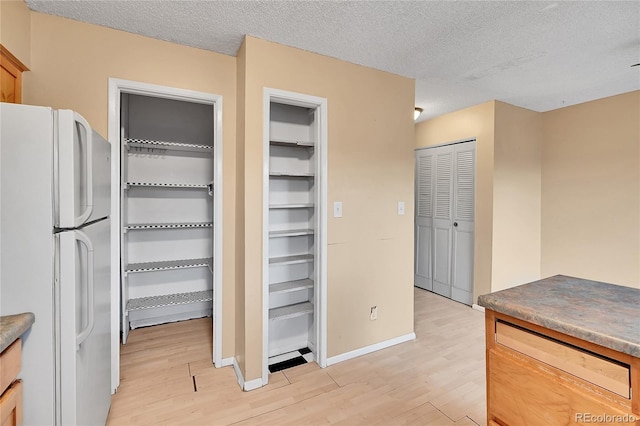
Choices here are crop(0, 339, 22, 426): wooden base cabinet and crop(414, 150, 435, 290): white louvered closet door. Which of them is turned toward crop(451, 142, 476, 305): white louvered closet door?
the wooden base cabinet

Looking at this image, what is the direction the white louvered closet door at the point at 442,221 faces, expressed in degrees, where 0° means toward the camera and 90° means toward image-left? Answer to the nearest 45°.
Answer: approximately 45°

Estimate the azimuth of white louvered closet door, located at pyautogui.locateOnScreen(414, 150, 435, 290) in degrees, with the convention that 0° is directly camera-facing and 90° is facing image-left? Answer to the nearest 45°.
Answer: approximately 45°

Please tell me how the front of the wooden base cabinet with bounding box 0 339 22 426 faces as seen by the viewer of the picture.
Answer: facing to the right of the viewer

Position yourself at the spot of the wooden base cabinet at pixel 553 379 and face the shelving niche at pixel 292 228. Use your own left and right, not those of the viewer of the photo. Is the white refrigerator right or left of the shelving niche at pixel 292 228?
left

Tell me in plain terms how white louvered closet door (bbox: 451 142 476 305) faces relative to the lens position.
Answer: facing the viewer and to the left of the viewer

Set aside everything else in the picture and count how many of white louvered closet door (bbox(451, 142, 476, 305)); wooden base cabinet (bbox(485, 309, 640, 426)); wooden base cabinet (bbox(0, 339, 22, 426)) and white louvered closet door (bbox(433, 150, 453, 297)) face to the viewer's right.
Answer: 1

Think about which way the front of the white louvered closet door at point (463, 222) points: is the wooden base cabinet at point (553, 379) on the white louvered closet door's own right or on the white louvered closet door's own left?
on the white louvered closet door's own left

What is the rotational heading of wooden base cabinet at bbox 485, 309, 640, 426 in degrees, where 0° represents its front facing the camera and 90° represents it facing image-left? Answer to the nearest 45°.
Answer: approximately 45°

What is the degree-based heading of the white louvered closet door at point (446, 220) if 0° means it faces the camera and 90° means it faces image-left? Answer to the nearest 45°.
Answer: approximately 45°

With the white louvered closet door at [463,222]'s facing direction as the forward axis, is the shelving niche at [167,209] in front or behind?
in front

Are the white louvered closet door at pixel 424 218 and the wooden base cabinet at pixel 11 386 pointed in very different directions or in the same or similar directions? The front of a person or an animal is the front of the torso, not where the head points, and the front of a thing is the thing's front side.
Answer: very different directions

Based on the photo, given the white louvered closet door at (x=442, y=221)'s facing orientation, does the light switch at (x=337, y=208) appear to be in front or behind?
in front

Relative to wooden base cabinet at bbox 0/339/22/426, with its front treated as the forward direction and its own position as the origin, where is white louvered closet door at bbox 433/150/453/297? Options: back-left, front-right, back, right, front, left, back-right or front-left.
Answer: front
